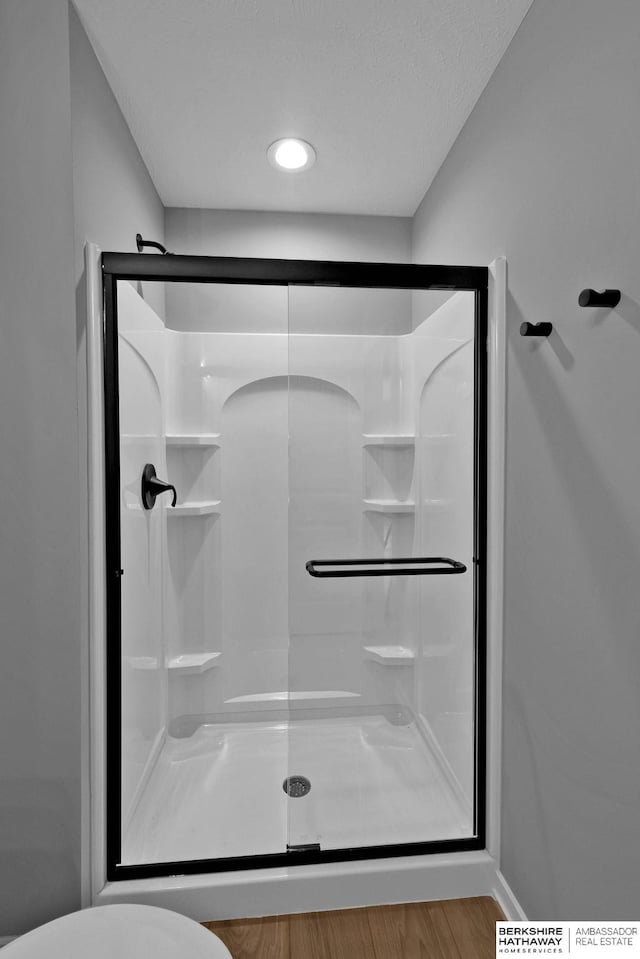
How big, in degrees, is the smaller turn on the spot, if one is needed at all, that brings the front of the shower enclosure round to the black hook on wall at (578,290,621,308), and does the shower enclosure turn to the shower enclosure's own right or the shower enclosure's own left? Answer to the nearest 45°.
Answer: approximately 45° to the shower enclosure's own left

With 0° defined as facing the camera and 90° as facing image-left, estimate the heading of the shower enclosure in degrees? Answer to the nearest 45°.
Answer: approximately 0°
